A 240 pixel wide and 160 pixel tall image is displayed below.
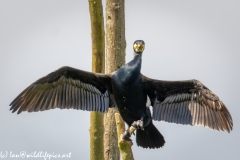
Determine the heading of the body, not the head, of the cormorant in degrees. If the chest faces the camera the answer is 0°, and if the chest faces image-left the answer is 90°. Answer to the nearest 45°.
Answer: approximately 0°
